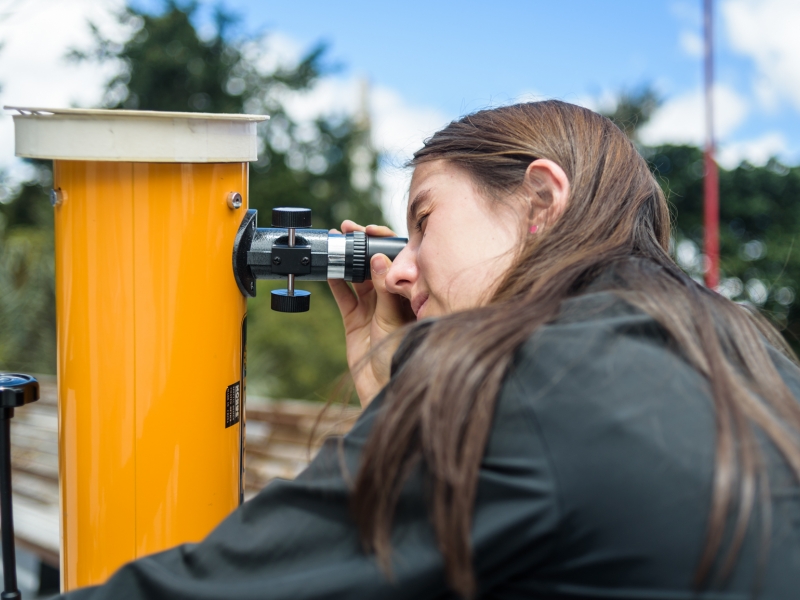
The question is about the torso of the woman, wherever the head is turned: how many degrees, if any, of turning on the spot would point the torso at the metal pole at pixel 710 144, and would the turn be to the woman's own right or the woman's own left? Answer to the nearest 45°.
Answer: approximately 90° to the woman's own right

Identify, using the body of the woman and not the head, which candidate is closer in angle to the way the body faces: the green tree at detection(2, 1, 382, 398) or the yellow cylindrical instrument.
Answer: the yellow cylindrical instrument

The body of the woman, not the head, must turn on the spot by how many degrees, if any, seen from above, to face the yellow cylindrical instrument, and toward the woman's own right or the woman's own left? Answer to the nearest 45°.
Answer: approximately 45° to the woman's own right

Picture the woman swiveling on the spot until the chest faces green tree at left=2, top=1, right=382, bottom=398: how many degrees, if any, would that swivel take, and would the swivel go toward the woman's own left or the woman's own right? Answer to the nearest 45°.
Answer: approximately 90° to the woman's own right

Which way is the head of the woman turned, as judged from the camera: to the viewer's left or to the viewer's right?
to the viewer's left

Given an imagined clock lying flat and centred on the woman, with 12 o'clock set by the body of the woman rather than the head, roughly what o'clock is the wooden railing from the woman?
The wooden railing is roughly at 2 o'clock from the woman.

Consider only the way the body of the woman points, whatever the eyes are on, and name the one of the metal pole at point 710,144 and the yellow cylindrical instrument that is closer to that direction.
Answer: the yellow cylindrical instrument

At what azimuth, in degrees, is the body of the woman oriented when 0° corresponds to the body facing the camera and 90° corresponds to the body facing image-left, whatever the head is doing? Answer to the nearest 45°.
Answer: approximately 90°

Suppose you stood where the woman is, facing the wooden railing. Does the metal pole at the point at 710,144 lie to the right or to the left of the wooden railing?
right

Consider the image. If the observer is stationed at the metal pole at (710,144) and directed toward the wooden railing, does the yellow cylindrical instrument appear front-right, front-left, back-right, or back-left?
front-left
